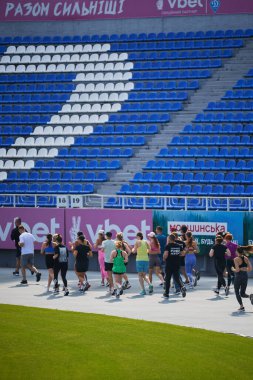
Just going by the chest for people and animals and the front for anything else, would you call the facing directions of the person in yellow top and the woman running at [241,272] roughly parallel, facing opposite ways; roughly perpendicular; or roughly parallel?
roughly parallel

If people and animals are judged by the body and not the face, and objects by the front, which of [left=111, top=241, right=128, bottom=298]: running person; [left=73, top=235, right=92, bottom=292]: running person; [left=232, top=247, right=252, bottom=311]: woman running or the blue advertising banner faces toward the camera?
the blue advertising banner

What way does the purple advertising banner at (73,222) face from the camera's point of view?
toward the camera

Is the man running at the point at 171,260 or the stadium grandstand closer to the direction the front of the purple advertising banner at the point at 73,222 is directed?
the man running

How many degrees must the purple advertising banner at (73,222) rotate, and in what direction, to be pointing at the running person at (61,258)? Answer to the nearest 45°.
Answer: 0° — it already faces them

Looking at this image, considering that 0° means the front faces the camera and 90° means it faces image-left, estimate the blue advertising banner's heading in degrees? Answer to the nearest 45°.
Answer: approximately 0°

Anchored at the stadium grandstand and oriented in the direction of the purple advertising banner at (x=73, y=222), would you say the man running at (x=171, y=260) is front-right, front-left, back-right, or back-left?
front-left

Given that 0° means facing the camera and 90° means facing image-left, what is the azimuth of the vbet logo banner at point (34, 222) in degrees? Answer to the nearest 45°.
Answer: approximately 0°

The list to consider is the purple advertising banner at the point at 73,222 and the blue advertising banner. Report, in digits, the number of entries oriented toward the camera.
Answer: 2
